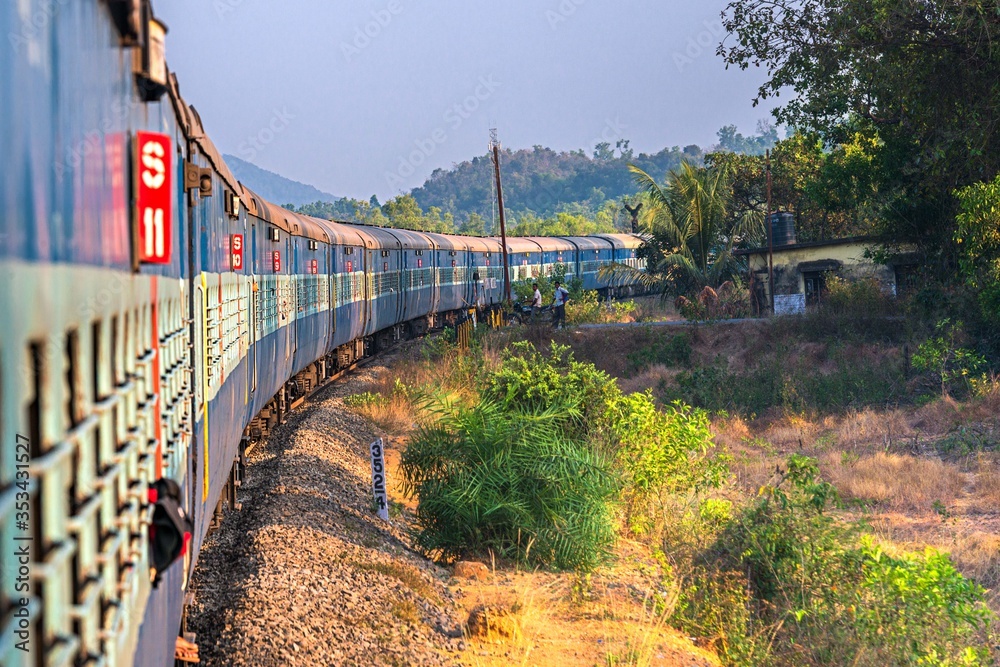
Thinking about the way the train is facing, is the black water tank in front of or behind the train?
in front

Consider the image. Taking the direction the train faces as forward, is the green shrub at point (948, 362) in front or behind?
in front

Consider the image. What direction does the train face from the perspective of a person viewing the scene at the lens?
facing away from the viewer and to the right of the viewer
